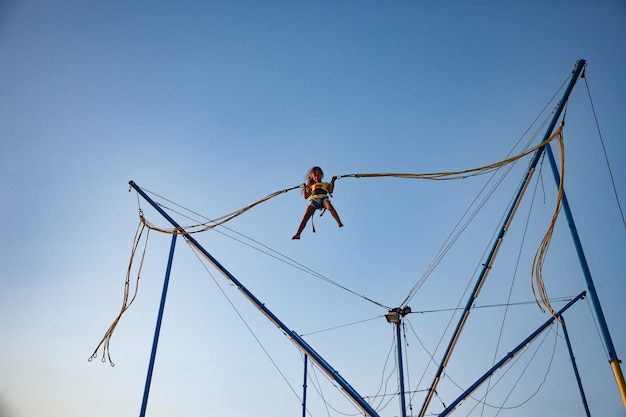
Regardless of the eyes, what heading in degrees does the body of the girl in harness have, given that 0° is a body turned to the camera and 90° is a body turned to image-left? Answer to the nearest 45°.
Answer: approximately 0°
